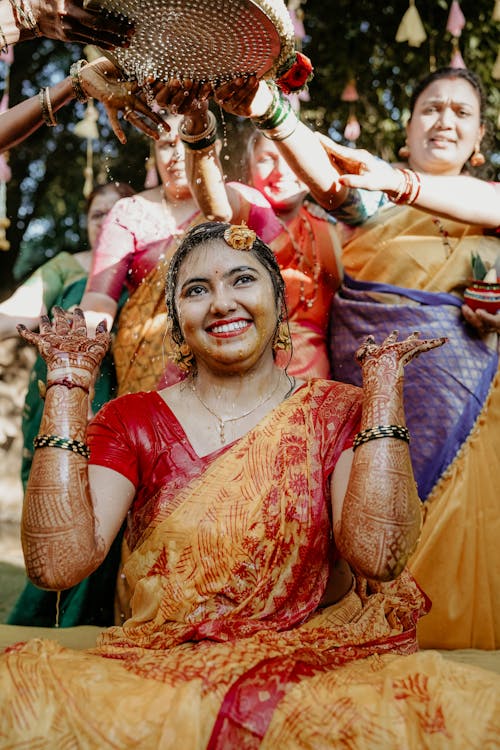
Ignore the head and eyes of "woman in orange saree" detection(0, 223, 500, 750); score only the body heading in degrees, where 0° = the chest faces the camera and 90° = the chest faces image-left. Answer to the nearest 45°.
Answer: approximately 0°
